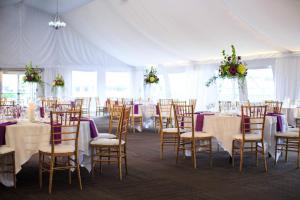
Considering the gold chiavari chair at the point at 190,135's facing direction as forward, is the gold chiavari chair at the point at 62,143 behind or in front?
behind

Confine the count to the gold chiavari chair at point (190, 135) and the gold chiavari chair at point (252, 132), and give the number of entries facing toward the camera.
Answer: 0

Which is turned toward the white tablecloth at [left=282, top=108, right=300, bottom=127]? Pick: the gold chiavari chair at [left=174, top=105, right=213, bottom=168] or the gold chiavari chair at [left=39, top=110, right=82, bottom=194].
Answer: the gold chiavari chair at [left=174, top=105, right=213, bottom=168]

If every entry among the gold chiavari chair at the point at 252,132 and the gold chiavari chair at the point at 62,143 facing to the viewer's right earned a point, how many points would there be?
0

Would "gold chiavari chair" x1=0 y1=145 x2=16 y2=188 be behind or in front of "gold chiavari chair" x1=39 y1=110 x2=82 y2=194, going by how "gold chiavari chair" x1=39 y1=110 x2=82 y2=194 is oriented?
in front

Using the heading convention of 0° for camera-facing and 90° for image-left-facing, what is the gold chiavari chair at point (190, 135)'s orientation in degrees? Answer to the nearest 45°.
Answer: approximately 225°

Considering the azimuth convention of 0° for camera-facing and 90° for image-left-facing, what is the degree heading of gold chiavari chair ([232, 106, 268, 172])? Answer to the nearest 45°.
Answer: approximately 135°

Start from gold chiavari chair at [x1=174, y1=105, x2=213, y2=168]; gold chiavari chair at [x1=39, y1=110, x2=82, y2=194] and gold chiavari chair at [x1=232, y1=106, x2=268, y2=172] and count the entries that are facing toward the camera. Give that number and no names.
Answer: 0

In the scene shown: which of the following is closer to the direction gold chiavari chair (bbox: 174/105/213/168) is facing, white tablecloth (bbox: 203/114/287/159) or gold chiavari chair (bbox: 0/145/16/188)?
the white tablecloth
